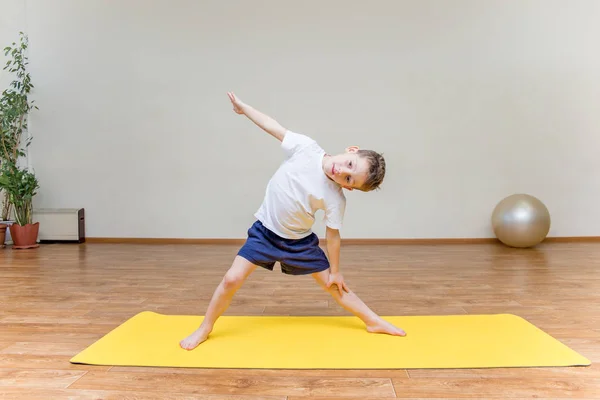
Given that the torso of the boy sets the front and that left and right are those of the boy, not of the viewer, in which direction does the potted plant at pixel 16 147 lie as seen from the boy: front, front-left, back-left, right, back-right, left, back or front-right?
back-right

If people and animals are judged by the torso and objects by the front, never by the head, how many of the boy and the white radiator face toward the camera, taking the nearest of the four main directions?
2

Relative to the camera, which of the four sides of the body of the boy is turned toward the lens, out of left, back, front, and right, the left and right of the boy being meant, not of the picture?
front

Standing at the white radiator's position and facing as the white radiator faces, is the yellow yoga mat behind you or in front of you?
in front

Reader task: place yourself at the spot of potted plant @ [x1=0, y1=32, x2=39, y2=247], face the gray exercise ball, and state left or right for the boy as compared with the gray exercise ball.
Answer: right

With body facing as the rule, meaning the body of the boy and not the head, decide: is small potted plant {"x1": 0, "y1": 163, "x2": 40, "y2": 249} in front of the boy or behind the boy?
behind

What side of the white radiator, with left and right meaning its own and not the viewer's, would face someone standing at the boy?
front

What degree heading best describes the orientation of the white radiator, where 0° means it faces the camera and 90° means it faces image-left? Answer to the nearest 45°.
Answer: approximately 0°

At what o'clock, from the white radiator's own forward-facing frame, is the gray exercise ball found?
The gray exercise ball is roughly at 10 o'clock from the white radiator.
